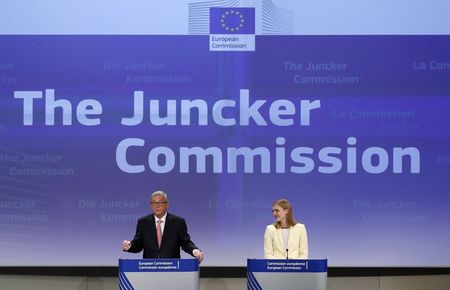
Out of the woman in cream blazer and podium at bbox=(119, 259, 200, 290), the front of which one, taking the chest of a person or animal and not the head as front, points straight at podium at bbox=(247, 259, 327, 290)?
the woman in cream blazer

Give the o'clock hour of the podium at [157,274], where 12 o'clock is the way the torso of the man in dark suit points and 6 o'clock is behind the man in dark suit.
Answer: The podium is roughly at 12 o'clock from the man in dark suit.

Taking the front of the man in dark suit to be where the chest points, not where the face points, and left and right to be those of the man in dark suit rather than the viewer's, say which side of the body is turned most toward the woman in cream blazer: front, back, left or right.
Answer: left

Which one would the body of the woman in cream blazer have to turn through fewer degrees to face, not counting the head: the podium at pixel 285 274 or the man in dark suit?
the podium

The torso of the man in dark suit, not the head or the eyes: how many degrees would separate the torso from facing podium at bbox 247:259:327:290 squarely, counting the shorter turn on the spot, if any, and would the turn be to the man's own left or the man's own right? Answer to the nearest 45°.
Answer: approximately 45° to the man's own left

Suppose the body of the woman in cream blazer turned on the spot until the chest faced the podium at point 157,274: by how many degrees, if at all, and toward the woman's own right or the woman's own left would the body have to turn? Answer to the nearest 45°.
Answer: approximately 45° to the woman's own right
